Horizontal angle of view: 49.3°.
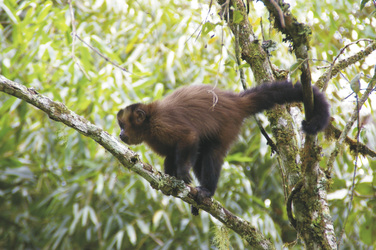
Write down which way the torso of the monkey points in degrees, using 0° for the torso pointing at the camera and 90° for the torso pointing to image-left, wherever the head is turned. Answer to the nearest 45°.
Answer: approximately 90°
